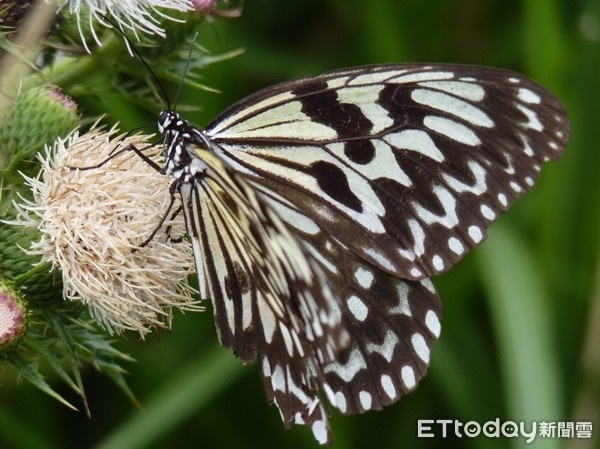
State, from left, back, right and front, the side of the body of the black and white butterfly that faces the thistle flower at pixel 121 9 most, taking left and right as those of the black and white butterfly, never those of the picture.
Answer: front

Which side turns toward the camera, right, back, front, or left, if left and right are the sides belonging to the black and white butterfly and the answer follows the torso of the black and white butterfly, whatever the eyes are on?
left

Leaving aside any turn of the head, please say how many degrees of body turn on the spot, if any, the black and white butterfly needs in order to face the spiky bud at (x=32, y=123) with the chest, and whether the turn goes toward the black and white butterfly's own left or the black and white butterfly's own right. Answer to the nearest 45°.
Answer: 0° — it already faces it
